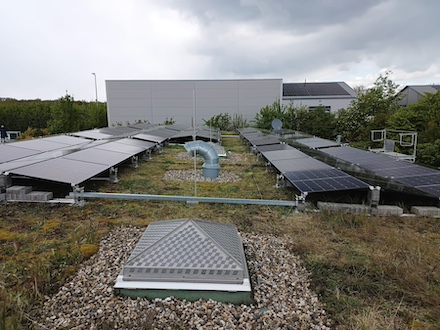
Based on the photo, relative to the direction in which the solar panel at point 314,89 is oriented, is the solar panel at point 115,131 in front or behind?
in front

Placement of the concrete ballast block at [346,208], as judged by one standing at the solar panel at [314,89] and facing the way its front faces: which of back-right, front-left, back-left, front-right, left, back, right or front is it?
front

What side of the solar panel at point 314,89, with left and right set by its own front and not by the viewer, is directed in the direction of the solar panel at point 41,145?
front

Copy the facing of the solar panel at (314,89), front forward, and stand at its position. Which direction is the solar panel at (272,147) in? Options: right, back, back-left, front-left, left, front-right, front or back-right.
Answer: front

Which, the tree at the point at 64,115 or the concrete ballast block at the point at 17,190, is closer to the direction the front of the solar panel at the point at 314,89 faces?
the concrete ballast block

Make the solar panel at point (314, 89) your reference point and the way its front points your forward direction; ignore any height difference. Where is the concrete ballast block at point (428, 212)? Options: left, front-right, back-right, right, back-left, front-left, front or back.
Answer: front

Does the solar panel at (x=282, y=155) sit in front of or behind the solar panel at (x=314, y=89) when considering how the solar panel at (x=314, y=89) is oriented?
in front

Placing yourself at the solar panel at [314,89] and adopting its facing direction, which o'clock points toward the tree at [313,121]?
The tree is roughly at 12 o'clock from the solar panel.

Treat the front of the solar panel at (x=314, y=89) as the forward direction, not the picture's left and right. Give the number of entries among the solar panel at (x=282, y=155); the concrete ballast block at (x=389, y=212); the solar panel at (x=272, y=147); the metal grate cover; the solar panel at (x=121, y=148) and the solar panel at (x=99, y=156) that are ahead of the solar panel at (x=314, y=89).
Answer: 6

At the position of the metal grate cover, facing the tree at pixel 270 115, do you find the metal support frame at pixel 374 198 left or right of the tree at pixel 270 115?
right

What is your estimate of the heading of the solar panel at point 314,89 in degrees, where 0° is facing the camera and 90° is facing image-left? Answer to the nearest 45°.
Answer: approximately 0°

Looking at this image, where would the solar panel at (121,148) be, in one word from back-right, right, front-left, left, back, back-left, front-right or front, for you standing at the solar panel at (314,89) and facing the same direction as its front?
front
